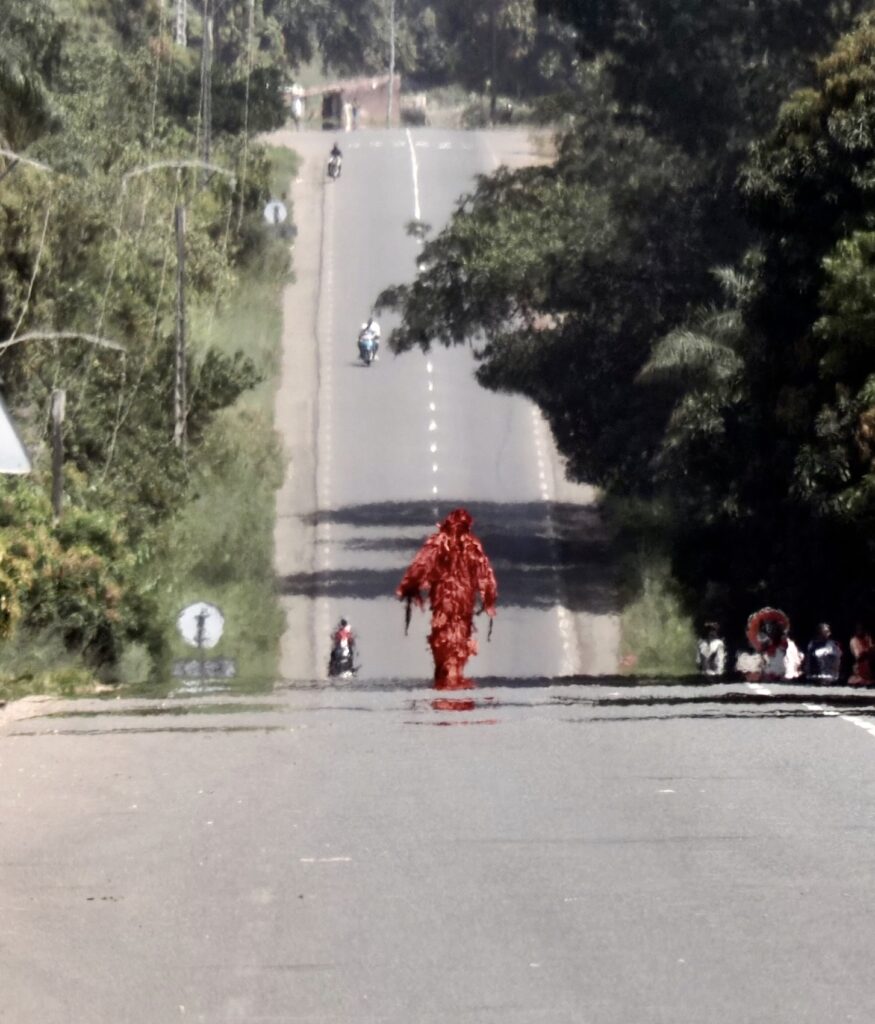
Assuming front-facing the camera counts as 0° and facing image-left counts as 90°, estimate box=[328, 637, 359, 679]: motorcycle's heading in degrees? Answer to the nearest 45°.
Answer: approximately 0°
